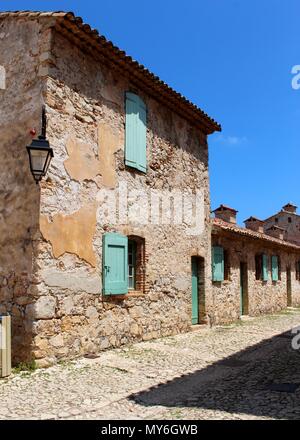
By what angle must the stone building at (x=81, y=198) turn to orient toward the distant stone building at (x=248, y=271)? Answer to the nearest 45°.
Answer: approximately 90° to its left

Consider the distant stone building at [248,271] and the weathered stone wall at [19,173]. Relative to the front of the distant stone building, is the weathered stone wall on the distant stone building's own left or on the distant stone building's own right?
on the distant stone building's own right

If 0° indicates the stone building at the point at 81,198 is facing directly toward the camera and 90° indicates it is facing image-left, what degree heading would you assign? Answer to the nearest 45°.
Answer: approximately 315°

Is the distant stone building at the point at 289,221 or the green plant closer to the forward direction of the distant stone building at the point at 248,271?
the green plant

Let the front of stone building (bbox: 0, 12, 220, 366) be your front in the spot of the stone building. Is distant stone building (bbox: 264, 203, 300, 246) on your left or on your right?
on your left

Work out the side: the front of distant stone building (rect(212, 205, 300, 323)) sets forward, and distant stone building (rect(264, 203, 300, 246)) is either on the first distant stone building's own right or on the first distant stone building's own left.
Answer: on the first distant stone building's own left

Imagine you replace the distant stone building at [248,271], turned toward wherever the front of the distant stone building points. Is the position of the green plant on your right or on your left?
on your right
